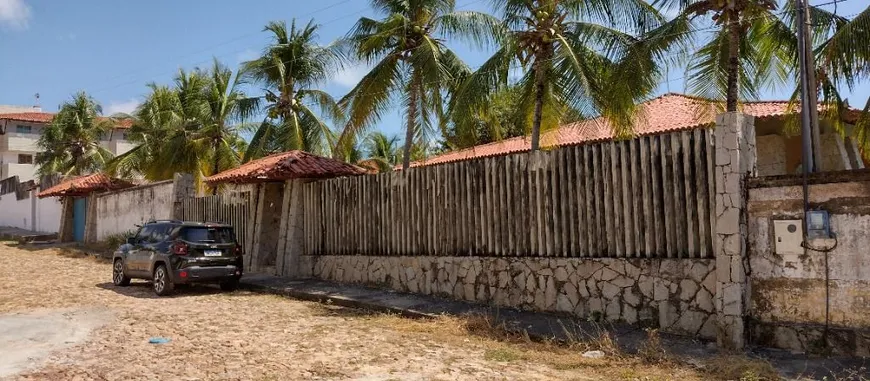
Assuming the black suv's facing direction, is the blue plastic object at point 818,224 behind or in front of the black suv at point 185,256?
behind

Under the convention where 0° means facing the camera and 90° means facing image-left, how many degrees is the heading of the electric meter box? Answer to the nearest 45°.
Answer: approximately 0°

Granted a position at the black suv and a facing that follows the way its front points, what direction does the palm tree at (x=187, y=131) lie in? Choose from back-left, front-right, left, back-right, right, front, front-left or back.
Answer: front-right

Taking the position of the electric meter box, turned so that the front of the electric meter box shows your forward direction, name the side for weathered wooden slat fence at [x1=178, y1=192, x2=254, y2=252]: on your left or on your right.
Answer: on your right

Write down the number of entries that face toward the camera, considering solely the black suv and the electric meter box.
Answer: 1

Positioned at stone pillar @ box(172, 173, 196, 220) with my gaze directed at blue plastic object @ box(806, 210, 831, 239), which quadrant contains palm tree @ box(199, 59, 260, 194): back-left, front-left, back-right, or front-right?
back-left

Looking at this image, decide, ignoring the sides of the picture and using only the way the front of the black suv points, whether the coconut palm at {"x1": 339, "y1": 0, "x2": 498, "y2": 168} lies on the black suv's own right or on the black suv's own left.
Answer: on the black suv's own right

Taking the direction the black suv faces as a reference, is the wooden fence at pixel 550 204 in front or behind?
behind

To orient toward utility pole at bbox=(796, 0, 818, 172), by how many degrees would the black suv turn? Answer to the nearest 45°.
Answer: approximately 180°

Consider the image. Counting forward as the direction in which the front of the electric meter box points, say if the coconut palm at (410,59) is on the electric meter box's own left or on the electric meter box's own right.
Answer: on the electric meter box's own right

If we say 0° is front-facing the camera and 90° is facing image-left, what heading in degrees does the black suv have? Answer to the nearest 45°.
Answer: approximately 135°

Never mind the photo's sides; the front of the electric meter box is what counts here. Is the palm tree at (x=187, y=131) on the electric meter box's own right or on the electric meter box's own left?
on the electric meter box's own right
